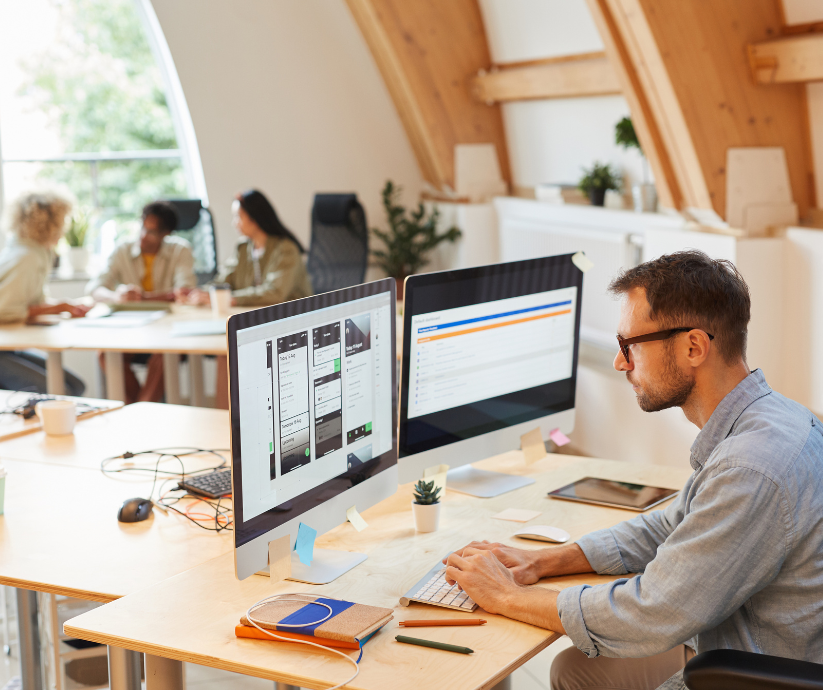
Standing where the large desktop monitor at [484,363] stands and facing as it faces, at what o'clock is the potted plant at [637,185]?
The potted plant is roughly at 8 o'clock from the large desktop monitor.

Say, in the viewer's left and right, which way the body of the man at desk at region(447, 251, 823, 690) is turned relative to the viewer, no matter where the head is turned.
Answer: facing to the left of the viewer

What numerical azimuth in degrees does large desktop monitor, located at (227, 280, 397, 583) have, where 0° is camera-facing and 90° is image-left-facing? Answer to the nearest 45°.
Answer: approximately 315°

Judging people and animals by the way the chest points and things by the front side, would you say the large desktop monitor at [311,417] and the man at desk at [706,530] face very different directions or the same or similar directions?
very different directions

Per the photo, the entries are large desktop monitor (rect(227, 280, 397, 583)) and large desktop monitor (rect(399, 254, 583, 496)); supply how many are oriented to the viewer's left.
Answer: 0

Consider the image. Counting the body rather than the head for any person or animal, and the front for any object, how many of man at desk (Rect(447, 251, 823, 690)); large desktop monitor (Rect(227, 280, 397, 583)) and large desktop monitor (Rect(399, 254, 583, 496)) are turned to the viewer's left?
1

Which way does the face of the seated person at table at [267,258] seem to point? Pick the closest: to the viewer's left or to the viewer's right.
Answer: to the viewer's left

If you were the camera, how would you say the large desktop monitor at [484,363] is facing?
facing the viewer and to the right of the viewer

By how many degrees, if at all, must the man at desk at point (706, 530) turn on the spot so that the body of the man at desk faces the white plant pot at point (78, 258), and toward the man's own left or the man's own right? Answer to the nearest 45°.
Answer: approximately 45° to the man's own right

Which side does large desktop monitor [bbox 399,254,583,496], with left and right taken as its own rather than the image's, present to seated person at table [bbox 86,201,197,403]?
back

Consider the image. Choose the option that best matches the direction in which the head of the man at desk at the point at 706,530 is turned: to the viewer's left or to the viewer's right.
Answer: to the viewer's left

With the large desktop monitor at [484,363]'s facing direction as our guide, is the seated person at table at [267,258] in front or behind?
behind
